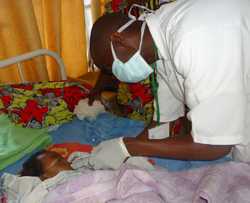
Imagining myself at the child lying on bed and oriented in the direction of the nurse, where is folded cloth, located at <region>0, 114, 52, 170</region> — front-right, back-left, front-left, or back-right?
back-left

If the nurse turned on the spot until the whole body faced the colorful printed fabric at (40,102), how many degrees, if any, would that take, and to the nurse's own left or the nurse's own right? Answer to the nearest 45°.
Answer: approximately 45° to the nurse's own right

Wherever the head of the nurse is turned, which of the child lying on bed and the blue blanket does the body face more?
the child lying on bed

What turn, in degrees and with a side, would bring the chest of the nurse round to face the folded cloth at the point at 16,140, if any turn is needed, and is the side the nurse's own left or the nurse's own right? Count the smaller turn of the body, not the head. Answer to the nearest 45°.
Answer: approximately 45° to the nurse's own right

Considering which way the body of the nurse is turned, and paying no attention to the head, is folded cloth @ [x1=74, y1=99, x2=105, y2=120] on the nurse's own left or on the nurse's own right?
on the nurse's own right

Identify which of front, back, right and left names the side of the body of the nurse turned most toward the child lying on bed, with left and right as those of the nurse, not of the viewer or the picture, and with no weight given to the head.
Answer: front

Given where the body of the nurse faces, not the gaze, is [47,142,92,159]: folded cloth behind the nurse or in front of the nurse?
in front

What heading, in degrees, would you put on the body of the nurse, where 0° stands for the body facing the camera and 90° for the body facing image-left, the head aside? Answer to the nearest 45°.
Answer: approximately 90°

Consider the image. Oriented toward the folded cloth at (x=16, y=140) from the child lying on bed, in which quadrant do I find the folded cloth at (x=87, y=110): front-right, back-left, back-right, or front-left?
front-right

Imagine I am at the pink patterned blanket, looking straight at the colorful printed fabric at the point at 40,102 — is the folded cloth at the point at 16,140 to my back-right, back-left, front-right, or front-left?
front-left
